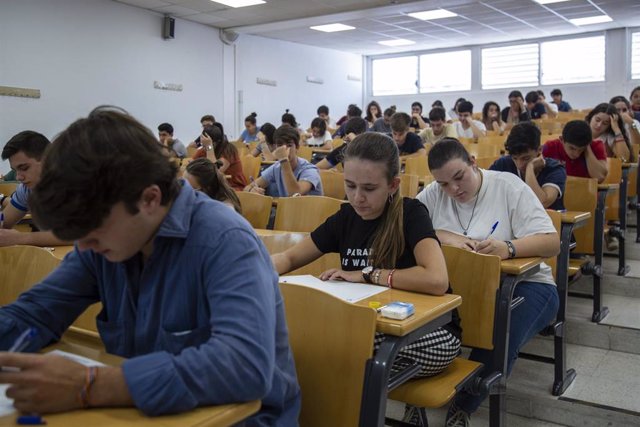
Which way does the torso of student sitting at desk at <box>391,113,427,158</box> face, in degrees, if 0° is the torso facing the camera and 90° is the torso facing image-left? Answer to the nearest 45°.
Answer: approximately 45°

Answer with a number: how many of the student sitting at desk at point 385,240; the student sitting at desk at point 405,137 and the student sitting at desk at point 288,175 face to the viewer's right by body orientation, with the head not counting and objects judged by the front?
0

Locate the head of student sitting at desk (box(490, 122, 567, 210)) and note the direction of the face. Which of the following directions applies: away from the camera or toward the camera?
toward the camera

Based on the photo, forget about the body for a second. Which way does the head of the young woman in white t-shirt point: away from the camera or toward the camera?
toward the camera

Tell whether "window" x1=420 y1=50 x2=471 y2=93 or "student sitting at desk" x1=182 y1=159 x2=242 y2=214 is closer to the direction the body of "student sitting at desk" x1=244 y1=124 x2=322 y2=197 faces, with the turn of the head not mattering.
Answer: the student sitting at desk

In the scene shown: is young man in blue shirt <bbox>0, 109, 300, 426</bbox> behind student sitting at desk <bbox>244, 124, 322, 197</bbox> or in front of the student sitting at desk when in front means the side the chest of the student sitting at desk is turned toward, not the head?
in front

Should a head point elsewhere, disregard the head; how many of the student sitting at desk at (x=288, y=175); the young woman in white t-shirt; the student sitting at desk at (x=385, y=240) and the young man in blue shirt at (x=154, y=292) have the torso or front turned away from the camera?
0

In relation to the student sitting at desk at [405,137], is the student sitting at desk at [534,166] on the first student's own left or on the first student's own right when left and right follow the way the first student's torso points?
on the first student's own left

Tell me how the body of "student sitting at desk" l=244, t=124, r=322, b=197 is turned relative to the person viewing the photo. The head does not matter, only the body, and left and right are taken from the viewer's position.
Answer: facing the viewer and to the left of the viewer
